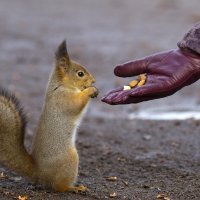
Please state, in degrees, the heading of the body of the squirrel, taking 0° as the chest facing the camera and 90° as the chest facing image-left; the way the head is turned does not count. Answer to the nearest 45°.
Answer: approximately 270°
